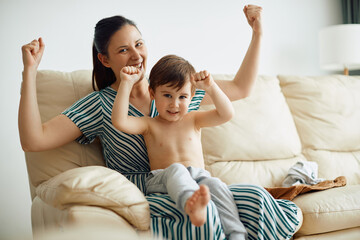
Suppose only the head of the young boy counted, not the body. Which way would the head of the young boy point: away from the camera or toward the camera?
toward the camera

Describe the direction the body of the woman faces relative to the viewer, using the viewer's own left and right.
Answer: facing the viewer and to the right of the viewer

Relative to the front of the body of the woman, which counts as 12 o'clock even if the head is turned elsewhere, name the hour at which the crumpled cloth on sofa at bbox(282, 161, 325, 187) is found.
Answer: The crumpled cloth on sofa is roughly at 10 o'clock from the woman.
